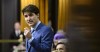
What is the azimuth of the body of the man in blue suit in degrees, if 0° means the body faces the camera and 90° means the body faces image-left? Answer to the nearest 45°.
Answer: approximately 45°
